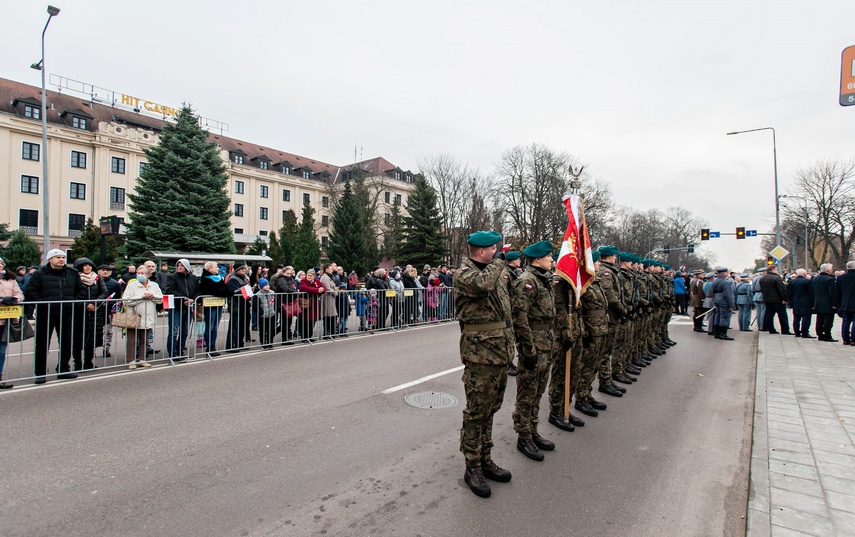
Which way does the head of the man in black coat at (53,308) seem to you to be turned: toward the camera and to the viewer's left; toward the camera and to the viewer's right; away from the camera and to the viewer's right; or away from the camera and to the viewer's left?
toward the camera and to the viewer's right

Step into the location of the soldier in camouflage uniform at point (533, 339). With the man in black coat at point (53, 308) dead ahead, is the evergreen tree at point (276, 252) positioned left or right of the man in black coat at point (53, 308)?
right

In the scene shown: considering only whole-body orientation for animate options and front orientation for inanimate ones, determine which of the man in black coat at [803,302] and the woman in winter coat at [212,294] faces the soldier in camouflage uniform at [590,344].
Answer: the woman in winter coat

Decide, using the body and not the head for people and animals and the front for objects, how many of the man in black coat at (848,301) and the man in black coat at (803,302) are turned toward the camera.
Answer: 0

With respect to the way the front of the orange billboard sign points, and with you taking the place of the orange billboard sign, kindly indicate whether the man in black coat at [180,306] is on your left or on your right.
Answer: on your right
